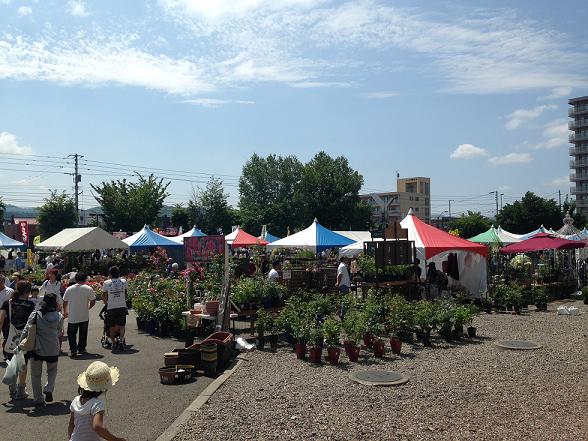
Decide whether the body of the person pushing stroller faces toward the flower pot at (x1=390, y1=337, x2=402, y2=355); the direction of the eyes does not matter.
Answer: no

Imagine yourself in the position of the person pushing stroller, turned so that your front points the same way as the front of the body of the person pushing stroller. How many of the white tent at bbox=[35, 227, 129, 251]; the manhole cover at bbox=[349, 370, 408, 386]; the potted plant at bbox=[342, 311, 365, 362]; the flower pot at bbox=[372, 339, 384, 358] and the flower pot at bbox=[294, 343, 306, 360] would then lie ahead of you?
1

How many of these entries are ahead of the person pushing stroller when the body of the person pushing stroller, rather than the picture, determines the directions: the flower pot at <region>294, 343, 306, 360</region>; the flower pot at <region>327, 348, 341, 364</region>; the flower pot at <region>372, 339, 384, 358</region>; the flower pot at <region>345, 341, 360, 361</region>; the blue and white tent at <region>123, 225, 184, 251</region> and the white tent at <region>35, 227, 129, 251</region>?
2

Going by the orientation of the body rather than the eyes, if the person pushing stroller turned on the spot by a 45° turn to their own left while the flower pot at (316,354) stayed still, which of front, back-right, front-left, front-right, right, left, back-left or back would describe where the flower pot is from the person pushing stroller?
back

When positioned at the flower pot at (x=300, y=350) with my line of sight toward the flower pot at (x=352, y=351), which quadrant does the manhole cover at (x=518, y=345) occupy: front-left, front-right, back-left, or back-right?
front-left

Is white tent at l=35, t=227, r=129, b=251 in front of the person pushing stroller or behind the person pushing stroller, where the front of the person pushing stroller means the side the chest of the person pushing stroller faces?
in front

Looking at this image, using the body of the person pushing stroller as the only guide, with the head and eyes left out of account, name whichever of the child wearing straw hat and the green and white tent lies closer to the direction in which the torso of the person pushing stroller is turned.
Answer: the green and white tent

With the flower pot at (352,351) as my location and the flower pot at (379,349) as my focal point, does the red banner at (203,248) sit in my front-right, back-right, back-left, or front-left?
back-left

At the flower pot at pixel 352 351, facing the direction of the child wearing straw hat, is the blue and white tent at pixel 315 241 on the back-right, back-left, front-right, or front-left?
back-right

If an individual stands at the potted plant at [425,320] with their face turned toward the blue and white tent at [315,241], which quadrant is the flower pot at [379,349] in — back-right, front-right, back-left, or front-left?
back-left

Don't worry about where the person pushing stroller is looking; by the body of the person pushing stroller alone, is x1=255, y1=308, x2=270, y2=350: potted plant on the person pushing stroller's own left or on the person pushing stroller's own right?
on the person pushing stroller's own right

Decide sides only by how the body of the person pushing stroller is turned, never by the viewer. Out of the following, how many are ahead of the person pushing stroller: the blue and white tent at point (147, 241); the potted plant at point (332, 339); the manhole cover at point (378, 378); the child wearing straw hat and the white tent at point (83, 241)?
2

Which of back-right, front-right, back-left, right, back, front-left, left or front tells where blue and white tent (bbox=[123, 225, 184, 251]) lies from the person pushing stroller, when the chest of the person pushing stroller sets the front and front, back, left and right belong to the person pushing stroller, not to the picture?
front

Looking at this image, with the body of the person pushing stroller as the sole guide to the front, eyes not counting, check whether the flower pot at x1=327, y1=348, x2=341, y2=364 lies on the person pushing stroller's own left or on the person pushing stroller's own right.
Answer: on the person pushing stroller's own right

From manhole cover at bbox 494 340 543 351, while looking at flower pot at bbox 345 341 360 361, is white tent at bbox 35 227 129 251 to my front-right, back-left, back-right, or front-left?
front-right

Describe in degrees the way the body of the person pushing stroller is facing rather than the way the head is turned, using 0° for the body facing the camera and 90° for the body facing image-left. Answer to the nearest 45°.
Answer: approximately 180°

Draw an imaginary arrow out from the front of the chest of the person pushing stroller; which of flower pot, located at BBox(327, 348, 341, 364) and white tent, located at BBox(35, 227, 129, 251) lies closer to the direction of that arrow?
the white tent

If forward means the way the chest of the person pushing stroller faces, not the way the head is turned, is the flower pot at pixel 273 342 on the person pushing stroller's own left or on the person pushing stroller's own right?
on the person pushing stroller's own right

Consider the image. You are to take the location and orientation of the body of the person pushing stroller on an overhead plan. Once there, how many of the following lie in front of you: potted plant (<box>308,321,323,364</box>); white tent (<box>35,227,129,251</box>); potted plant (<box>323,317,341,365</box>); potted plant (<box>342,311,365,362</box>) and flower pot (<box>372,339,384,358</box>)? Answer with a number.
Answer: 1
